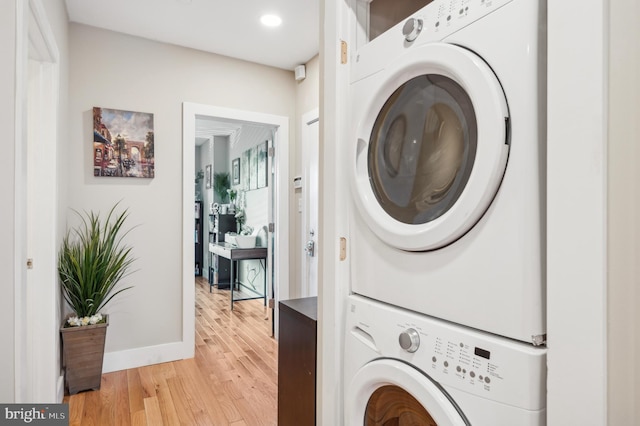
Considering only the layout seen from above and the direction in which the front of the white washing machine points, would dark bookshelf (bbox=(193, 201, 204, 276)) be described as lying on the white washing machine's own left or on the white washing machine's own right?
on the white washing machine's own right

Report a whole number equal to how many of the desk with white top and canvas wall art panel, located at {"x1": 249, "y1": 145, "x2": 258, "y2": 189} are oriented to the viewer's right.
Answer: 0

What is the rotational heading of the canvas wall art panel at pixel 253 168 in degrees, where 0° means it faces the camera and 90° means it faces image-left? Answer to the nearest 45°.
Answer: approximately 45°

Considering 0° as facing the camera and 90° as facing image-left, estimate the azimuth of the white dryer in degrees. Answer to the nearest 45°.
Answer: approximately 45°

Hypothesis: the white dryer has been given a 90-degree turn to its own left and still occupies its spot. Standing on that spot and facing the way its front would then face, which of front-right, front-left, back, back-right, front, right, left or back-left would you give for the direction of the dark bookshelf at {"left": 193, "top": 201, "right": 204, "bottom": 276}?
back

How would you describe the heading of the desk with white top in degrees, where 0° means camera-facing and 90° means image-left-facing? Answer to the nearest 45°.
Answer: approximately 45°
